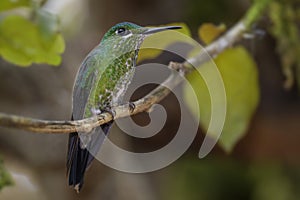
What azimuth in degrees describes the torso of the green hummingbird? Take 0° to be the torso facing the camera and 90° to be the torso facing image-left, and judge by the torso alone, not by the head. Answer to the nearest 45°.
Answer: approximately 270°
